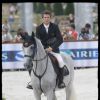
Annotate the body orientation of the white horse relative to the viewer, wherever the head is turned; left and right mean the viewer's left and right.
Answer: facing the viewer and to the left of the viewer

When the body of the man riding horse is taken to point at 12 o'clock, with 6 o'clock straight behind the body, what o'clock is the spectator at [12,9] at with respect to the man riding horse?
The spectator is roughly at 6 o'clock from the man riding horse.

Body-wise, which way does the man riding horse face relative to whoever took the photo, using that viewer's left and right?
facing the viewer

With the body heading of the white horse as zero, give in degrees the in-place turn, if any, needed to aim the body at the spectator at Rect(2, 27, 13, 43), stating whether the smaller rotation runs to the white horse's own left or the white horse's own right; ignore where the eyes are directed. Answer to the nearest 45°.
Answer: approximately 135° to the white horse's own right

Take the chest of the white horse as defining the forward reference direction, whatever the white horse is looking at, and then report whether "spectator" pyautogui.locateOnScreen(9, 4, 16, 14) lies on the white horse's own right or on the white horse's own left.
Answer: on the white horse's own right

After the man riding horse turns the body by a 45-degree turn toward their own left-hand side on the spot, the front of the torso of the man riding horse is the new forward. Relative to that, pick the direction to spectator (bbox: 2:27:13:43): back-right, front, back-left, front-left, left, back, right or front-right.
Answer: back-left
